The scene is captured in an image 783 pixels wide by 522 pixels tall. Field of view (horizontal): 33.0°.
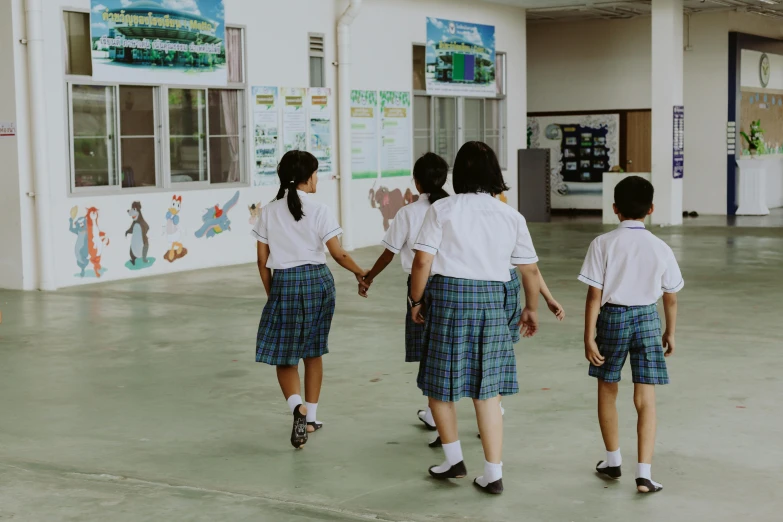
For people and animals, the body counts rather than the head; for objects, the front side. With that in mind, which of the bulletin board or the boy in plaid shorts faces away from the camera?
the boy in plaid shorts

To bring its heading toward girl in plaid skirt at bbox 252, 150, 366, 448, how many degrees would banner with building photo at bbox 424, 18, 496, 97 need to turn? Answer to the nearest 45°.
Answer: approximately 45° to its right

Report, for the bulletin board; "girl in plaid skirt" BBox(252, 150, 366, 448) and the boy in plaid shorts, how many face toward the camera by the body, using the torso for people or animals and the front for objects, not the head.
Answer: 1

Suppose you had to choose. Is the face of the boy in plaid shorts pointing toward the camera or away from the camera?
away from the camera

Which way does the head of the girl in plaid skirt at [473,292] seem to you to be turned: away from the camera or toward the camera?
away from the camera

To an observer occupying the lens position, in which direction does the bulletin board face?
facing the viewer

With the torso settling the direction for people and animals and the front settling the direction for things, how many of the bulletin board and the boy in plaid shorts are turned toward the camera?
1

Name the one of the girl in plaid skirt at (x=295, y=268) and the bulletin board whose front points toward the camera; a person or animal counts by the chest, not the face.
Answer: the bulletin board

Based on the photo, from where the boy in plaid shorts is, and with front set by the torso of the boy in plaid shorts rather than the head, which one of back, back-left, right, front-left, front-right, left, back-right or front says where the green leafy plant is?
front

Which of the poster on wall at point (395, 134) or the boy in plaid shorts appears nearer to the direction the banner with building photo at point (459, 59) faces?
the boy in plaid shorts

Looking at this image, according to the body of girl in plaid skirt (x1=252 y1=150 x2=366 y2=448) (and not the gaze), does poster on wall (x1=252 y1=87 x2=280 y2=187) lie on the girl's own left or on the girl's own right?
on the girl's own left

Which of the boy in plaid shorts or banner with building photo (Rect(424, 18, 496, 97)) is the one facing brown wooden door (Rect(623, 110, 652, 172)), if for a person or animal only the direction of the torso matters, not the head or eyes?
the boy in plaid shorts

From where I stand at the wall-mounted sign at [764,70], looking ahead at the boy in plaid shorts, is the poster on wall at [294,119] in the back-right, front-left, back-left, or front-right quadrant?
front-right

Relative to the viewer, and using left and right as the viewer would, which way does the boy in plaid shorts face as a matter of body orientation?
facing away from the viewer

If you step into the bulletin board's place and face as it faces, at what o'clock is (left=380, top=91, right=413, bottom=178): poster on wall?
The poster on wall is roughly at 1 o'clock from the bulletin board.

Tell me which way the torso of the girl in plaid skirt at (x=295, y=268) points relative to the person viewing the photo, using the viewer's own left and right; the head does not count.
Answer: facing away from the viewer and to the right of the viewer

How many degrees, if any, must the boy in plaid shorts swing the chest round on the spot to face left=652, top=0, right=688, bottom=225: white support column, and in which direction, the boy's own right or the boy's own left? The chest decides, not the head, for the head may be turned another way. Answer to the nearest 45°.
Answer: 0° — they already face it

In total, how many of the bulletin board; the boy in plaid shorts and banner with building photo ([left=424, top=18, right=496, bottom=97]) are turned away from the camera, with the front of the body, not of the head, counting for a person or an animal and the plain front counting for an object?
1

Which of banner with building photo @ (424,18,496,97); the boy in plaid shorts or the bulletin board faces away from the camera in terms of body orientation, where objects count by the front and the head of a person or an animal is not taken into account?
the boy in plaid shorts

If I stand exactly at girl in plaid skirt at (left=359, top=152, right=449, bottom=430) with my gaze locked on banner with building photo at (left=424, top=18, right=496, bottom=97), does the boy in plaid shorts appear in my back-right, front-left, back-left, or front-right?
back-right

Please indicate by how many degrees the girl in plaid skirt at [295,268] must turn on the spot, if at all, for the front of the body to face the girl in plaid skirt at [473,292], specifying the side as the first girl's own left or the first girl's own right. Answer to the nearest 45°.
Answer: approximately 90° to the first girl's own right
